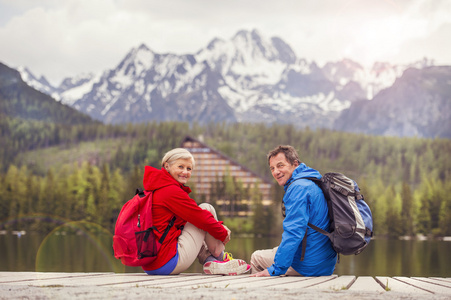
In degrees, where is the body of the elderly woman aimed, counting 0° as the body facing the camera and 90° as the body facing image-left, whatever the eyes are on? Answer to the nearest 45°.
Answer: approximately 270°

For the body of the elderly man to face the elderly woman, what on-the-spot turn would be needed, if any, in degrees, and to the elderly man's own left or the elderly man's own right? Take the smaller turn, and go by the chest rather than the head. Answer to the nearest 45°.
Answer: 0° — they already face them

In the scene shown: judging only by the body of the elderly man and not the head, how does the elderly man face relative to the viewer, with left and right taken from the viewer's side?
facing to the left of the viewer
